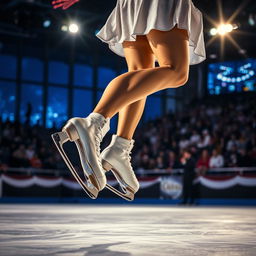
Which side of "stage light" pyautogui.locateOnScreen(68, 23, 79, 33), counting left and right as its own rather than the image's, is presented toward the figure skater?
front

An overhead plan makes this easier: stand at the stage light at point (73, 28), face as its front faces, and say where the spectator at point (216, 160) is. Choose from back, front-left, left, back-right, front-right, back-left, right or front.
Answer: front-left

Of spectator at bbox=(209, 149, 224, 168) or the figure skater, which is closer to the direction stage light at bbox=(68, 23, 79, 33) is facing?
the figure skater

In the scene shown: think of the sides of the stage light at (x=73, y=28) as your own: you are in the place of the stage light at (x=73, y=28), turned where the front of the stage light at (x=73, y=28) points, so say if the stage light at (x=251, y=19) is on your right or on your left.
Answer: on your left

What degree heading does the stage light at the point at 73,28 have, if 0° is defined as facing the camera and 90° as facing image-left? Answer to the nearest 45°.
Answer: approximately 0°

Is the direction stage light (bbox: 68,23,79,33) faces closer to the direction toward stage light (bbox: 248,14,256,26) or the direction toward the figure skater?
the figure skater

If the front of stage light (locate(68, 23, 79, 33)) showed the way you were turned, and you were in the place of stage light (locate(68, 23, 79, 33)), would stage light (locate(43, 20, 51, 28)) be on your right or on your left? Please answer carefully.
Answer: on your right
